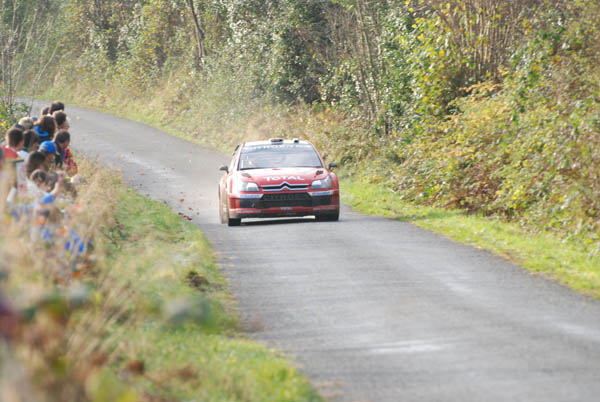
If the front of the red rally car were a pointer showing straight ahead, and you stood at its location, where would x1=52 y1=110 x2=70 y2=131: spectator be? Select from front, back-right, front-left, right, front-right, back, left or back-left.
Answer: front-right

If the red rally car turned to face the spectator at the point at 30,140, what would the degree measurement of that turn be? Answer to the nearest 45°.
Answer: approximately 45° to its right

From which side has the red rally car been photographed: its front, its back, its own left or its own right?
front

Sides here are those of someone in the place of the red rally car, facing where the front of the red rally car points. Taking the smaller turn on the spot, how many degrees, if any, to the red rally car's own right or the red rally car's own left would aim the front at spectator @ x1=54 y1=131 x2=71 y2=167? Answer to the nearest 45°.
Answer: approximately 45° to the red rally car's own right
